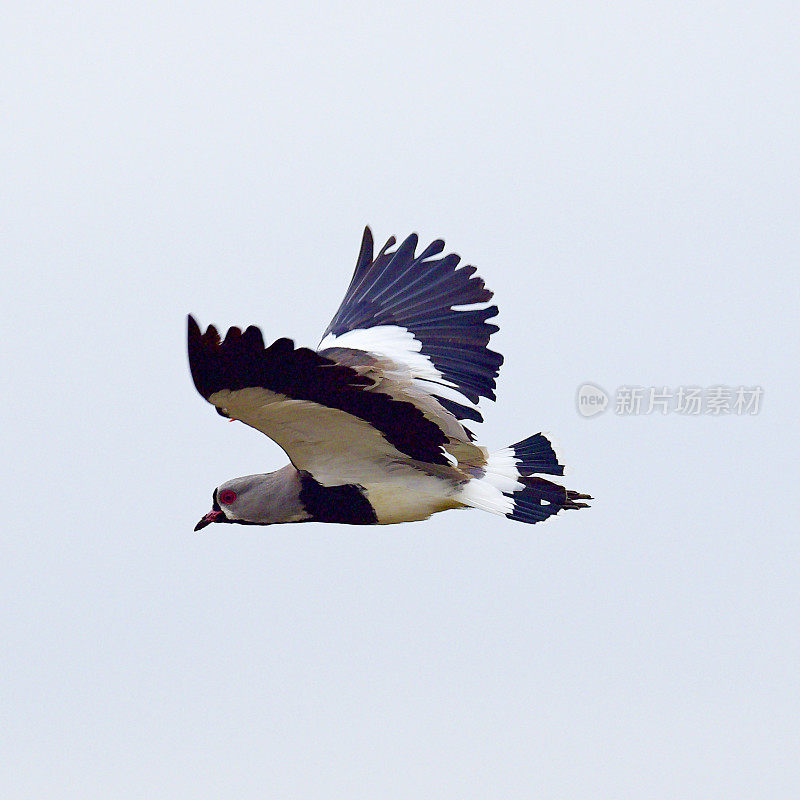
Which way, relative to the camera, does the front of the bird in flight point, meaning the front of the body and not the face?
to the viewer's left
